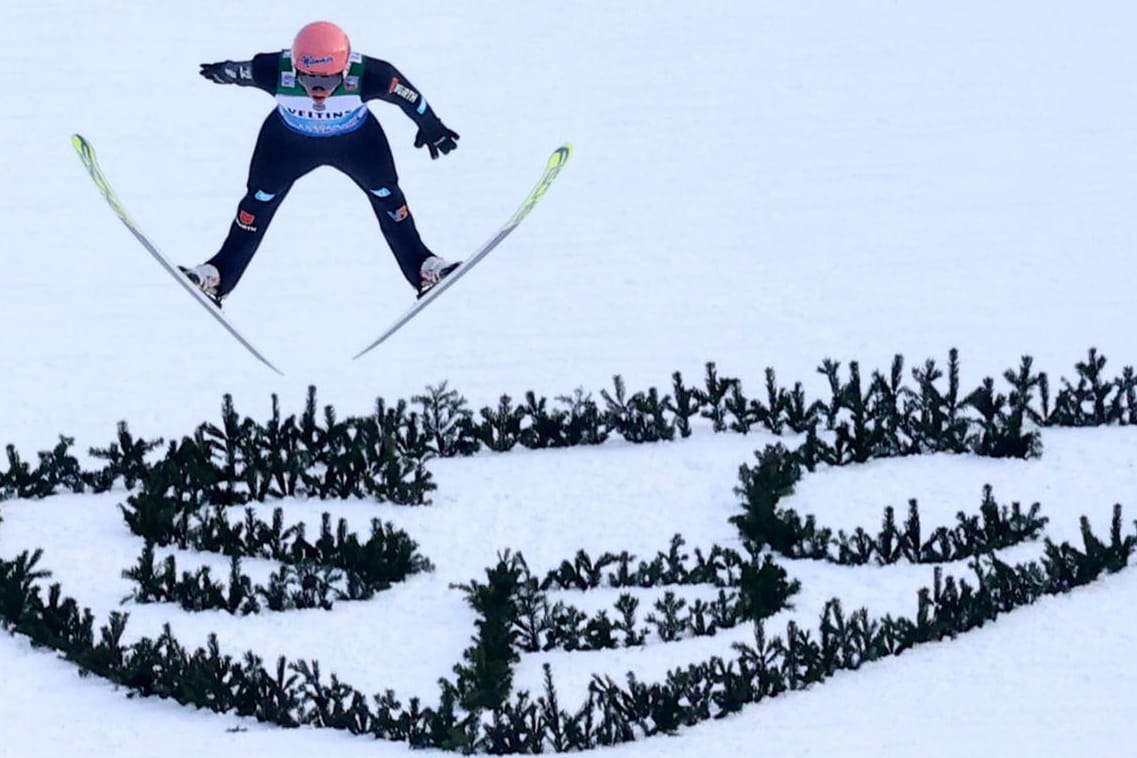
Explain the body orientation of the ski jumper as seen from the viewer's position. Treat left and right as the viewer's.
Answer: facing the viewer
